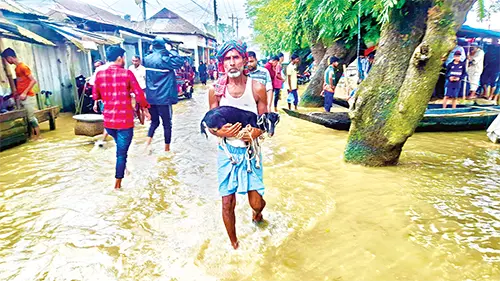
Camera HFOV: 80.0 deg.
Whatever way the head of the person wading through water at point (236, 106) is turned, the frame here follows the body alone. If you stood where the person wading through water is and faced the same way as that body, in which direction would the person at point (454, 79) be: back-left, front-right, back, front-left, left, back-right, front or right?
back-left

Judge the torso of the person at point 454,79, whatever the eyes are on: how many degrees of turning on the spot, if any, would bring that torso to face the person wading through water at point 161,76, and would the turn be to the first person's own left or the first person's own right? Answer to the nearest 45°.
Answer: approximately 45° to the first person's own right

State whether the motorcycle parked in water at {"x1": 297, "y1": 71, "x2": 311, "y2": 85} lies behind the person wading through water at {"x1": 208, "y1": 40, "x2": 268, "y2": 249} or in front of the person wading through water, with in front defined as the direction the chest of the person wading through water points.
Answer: behind

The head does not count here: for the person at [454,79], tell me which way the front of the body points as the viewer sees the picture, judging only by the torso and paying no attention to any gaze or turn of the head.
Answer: toward the camera

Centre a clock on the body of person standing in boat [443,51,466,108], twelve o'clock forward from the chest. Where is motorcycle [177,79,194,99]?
The motorcycle is roughly at 3 o'clock from the person standing in boat.

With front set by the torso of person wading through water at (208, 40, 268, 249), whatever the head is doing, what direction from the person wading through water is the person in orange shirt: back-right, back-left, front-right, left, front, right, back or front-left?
back-right

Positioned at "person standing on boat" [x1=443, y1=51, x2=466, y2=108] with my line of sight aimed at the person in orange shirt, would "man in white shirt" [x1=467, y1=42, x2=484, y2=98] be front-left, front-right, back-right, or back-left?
back-right

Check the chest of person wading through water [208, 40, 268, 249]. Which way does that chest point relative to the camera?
toward the camera

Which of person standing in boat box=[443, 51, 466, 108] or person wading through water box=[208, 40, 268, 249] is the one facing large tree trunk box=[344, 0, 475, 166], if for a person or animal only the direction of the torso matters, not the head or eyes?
the person standing in boat

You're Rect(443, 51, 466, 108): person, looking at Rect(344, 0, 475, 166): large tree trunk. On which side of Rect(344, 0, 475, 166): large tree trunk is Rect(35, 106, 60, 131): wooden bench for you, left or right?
right
